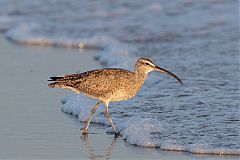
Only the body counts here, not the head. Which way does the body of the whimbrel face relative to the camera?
to the viewer's right
